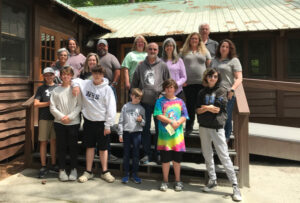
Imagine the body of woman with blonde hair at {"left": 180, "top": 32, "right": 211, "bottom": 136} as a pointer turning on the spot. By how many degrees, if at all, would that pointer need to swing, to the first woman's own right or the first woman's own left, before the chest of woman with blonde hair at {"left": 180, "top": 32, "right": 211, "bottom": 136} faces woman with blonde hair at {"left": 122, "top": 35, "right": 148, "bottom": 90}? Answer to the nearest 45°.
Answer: approximately 90° to the first woman's own right

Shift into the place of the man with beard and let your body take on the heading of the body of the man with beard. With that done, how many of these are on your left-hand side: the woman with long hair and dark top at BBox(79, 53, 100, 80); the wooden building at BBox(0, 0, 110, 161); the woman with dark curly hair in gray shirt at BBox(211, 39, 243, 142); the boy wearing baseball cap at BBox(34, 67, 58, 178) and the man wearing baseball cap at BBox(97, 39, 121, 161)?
1

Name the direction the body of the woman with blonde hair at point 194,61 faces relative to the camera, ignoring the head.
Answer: toward the camera

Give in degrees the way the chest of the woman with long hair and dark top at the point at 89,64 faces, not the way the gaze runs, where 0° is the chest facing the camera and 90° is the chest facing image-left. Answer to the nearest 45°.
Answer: approximately 0°

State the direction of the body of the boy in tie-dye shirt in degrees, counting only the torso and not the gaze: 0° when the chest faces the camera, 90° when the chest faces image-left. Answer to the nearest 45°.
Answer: approximately 0°

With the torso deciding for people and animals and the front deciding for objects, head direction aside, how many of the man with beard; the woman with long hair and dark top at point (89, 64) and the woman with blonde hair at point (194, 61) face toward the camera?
3

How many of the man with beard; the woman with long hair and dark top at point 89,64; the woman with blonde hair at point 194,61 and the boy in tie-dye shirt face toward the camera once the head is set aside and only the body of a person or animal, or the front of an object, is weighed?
4
